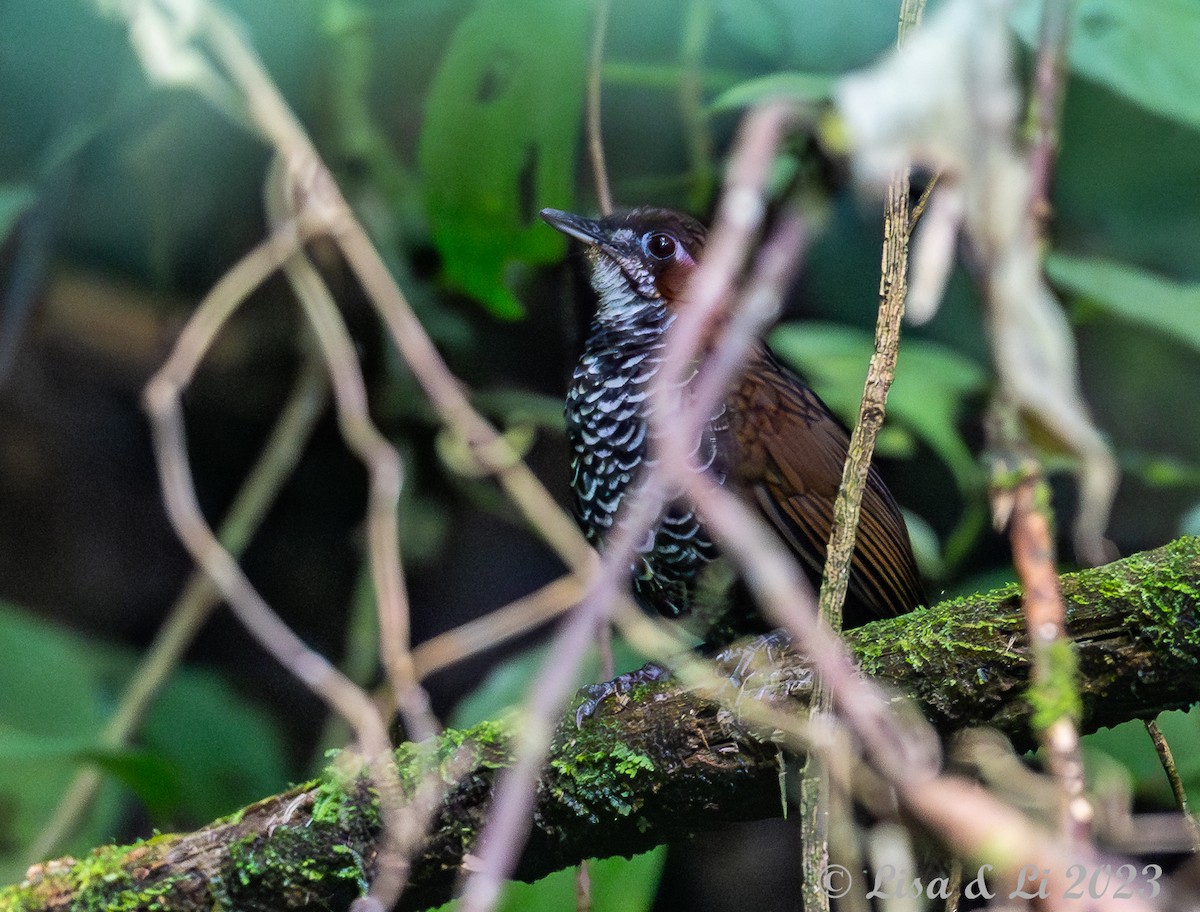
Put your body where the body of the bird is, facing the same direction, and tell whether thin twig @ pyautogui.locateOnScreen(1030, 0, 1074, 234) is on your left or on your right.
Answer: on your left

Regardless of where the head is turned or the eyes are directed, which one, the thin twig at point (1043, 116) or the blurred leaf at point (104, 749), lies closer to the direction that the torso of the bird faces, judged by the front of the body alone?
the blurred leaf

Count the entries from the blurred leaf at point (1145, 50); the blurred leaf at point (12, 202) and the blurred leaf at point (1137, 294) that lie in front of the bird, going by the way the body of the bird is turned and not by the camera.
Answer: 1

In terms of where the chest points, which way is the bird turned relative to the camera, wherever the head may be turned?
to the viewer's left

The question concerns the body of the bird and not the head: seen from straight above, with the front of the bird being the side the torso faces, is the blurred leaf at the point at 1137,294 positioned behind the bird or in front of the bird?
behind

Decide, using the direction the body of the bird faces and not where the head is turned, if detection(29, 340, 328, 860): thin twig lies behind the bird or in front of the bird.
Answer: in front
